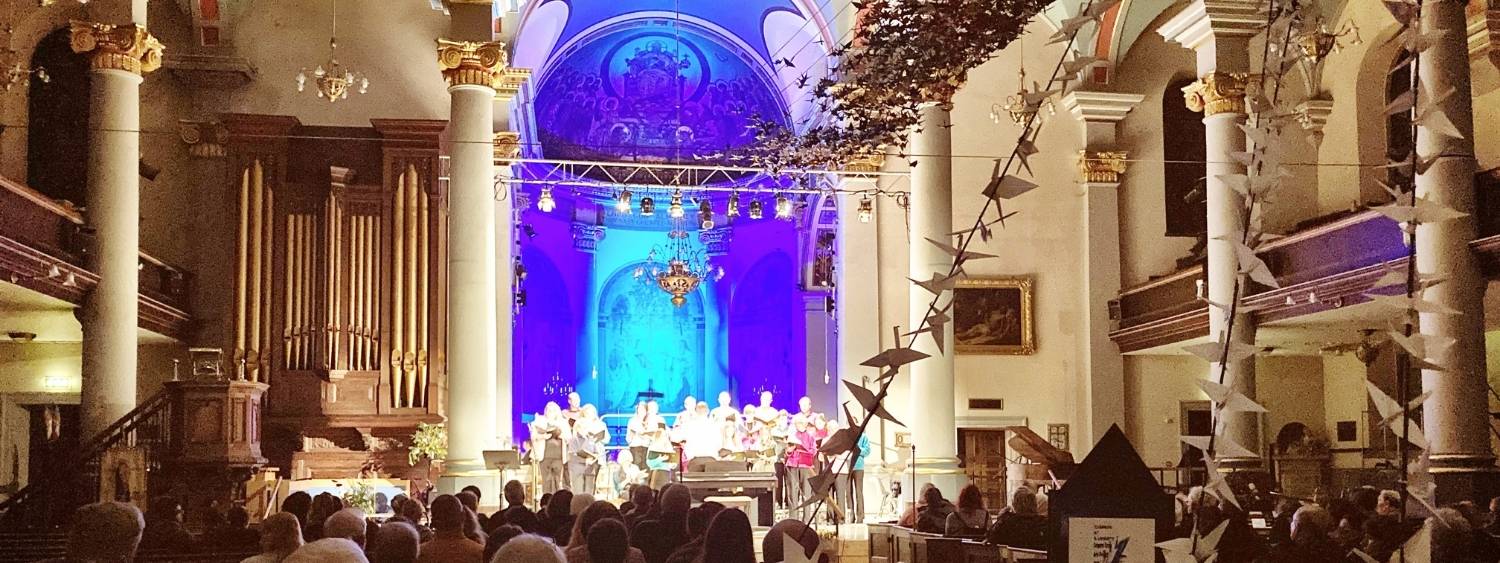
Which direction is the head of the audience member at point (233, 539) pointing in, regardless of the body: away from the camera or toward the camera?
away from the camera

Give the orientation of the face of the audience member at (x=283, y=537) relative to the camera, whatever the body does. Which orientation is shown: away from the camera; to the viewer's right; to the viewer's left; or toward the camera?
away from the camera

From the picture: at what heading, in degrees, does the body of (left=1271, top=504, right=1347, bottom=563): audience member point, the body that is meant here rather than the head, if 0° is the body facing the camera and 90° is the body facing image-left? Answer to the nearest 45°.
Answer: approximately 135°

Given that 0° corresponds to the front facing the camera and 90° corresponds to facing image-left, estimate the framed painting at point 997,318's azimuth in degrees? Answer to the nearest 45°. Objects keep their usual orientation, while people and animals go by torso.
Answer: approximately 0°

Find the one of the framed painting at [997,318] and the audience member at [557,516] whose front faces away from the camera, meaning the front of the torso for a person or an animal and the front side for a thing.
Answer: the audience member

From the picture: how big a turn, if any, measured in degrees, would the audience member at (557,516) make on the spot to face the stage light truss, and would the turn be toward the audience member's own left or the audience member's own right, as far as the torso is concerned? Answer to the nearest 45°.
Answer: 0° — they already face it

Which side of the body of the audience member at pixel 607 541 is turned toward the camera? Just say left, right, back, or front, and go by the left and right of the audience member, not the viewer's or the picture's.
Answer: back

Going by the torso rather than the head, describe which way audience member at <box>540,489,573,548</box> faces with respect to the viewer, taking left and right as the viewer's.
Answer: facing away from the viewer

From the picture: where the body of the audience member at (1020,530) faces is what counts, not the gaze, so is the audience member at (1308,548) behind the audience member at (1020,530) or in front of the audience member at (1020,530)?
behind
